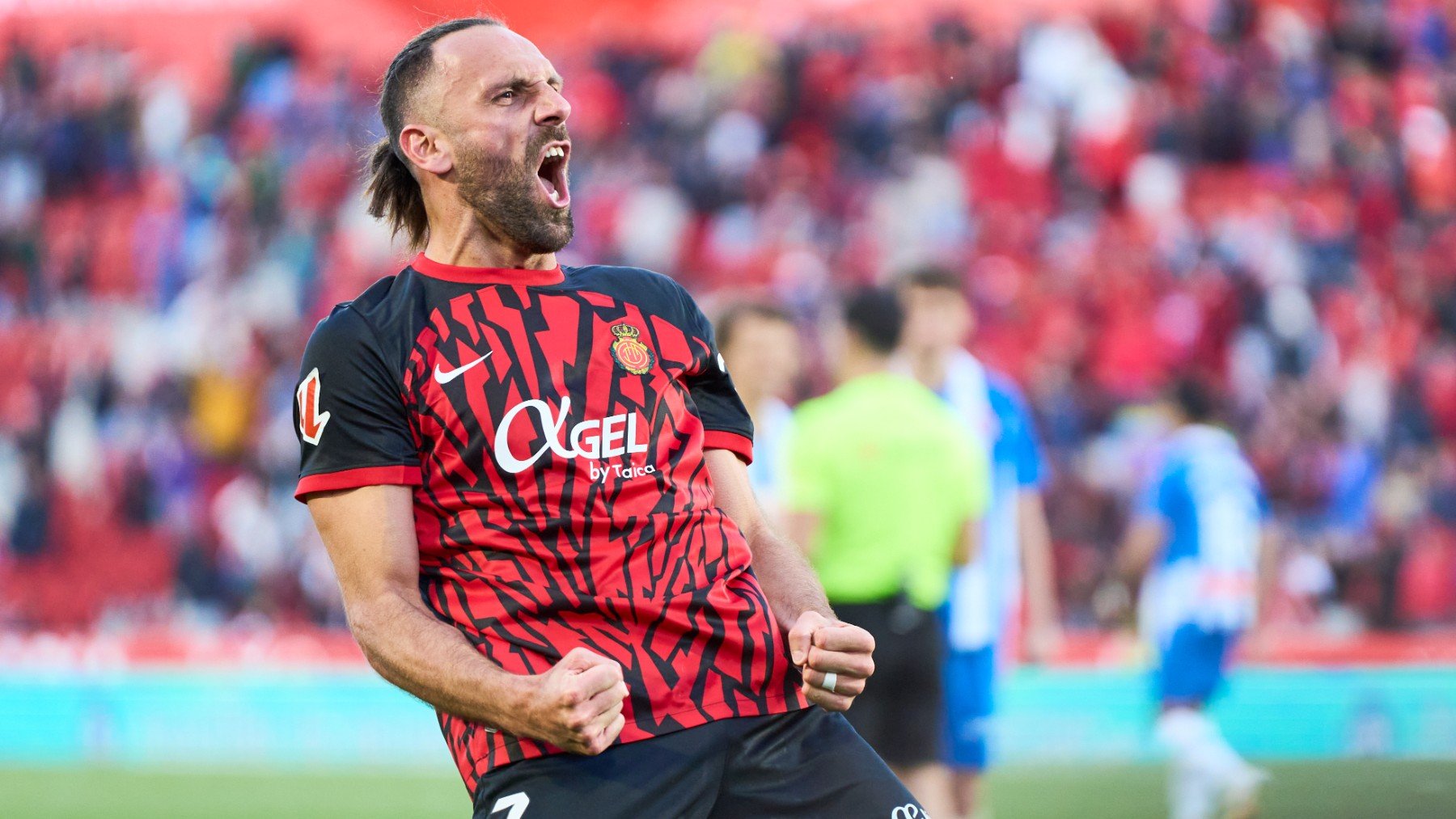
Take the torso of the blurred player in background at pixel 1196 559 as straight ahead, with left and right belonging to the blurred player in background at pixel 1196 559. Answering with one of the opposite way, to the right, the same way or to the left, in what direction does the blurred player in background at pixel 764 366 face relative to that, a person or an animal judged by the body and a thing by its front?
the opposite way

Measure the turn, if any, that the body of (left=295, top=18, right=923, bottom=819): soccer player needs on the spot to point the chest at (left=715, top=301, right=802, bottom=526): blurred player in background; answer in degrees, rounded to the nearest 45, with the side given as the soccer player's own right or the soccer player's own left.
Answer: approximately 135° to the soccer player's own left

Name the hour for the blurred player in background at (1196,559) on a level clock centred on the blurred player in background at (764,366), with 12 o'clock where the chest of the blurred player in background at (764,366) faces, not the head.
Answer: the blurred player in background at (1196,559) is roughly at 9 o'clock from the blurred player in background at (764,366).

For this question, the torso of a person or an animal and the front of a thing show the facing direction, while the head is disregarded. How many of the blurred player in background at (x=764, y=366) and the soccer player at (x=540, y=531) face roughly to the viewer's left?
0

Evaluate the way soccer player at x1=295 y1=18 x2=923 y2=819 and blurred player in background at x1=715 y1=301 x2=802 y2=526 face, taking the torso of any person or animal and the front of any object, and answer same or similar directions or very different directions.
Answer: same or similar directions

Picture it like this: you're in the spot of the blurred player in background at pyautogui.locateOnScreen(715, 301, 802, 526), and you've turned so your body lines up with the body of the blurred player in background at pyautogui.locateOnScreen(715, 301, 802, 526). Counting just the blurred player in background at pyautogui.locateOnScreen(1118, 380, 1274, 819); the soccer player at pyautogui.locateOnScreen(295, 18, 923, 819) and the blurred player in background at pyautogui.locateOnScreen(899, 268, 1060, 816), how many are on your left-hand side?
2

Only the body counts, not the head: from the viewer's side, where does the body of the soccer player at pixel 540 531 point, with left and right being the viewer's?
facing the viewer and to the right of the viewer

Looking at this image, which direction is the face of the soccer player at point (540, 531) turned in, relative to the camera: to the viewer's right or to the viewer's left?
to the viewer's right

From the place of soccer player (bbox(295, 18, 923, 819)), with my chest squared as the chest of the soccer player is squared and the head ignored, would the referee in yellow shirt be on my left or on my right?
on my left
